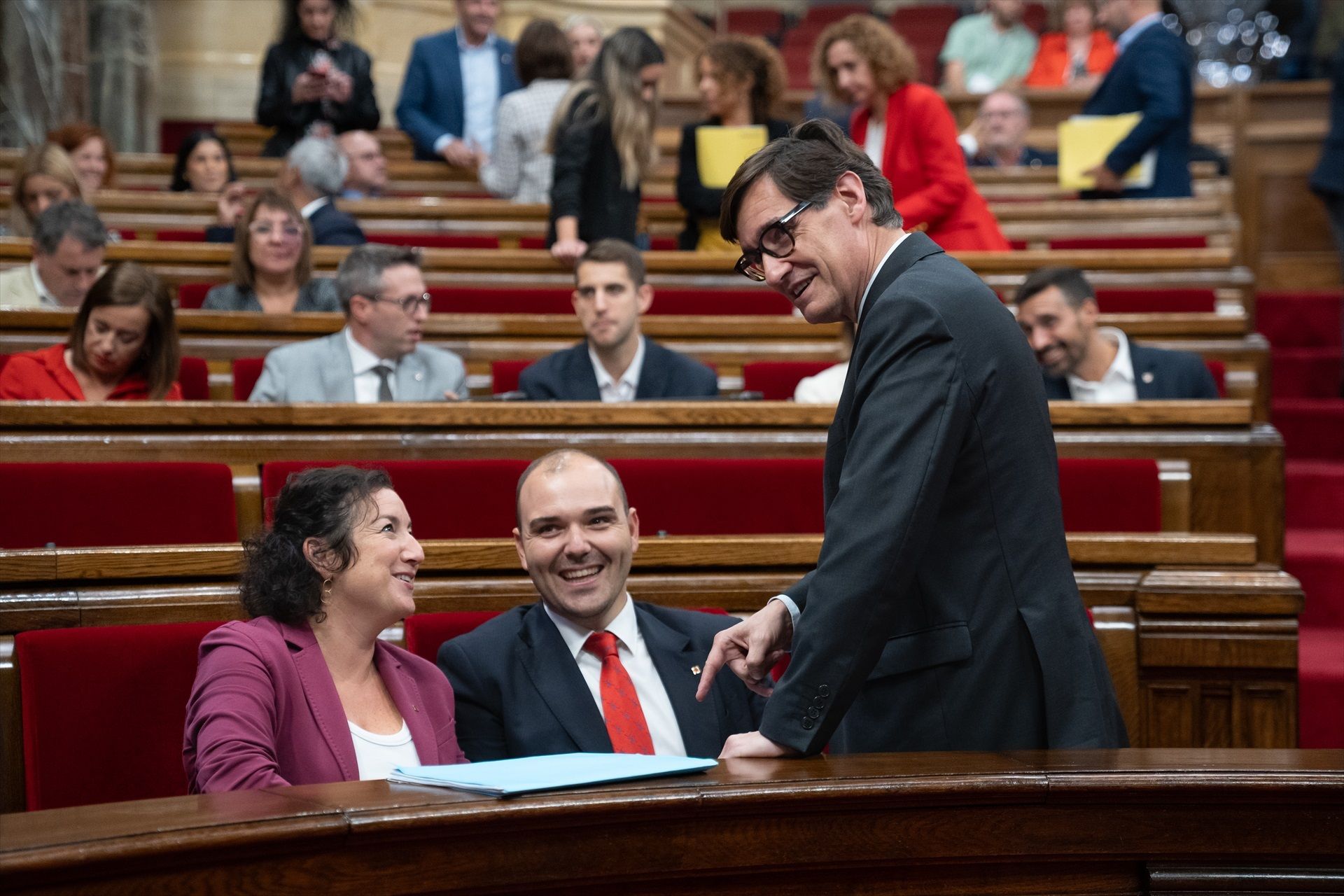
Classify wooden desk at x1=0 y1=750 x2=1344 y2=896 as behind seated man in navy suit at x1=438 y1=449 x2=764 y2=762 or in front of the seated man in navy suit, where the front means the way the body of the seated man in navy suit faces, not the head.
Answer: in front

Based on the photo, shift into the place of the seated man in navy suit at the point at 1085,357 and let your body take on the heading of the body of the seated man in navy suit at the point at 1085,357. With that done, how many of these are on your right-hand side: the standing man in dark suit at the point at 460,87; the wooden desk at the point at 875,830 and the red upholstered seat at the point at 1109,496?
1

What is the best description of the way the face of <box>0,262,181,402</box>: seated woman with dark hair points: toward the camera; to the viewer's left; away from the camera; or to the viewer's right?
toward the camera

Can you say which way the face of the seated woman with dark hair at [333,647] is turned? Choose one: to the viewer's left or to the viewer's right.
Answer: to the viewer's right

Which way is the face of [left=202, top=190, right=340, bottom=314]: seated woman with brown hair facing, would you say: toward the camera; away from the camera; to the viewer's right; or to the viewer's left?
toward the camera

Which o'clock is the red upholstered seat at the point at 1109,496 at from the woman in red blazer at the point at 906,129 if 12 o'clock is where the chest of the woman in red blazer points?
The red upholstered seat is roughly at 10 o'clock from the woman in red blazer.

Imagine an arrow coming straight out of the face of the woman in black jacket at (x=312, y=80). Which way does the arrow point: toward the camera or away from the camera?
toward the camera

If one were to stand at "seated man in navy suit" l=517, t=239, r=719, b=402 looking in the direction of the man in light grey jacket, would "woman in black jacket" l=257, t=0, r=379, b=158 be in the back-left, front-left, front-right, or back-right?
front-right

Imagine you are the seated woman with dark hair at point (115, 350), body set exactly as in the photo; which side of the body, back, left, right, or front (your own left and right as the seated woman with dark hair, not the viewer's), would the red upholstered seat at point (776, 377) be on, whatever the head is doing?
left

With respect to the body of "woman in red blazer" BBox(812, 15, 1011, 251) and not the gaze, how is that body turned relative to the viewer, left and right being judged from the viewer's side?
facing the viewer and to the left of the viewer

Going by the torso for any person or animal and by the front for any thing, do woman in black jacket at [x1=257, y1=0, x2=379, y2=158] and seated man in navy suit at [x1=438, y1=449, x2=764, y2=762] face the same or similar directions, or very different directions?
same or similar directions

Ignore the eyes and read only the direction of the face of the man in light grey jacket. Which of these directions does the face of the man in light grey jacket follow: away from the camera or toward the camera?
toward the camera

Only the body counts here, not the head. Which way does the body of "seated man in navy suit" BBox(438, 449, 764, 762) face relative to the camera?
toward the camera
